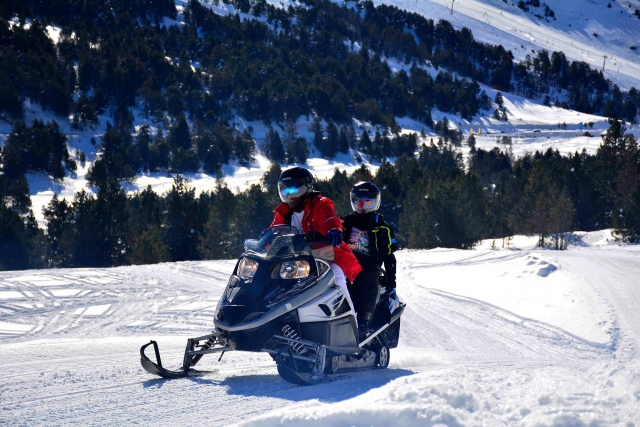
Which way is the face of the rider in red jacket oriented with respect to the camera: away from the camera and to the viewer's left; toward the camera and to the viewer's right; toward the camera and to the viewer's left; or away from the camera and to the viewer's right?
toward the camera and to the viewer's left

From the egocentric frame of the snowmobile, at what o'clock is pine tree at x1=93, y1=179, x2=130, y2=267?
The pine tree is roughly at 4 o'clock from the snowmobile.

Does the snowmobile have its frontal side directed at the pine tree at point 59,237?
no

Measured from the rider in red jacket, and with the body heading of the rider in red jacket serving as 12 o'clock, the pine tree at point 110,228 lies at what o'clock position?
The pine tree is roughly at 4 o'clock from the rider in red jacket.

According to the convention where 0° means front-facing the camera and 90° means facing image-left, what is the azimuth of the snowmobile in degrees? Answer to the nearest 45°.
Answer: approximately 45°

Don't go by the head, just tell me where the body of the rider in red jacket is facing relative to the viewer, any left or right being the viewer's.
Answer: facing the viewer and to the left of the viewer

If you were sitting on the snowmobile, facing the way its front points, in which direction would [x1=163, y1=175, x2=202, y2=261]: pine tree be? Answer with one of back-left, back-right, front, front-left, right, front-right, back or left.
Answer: back-right

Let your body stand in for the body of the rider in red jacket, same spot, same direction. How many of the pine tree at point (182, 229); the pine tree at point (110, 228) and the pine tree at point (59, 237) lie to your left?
0
